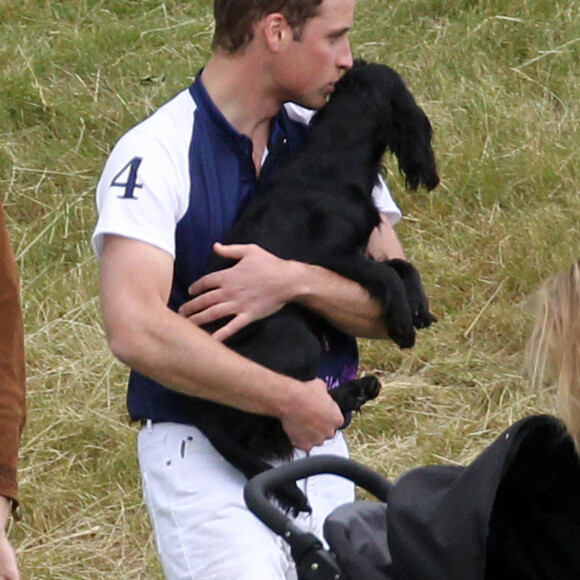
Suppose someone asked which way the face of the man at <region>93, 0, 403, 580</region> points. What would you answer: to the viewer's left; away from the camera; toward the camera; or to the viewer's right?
to the viewer's right

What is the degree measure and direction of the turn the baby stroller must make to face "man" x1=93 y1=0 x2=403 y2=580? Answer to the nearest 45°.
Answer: approximately 180°

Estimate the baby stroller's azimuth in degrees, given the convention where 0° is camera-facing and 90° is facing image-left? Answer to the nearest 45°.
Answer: approximately 315°

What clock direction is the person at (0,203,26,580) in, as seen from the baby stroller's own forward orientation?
The person is roughly at 5 o'clock from the baby stroller.
